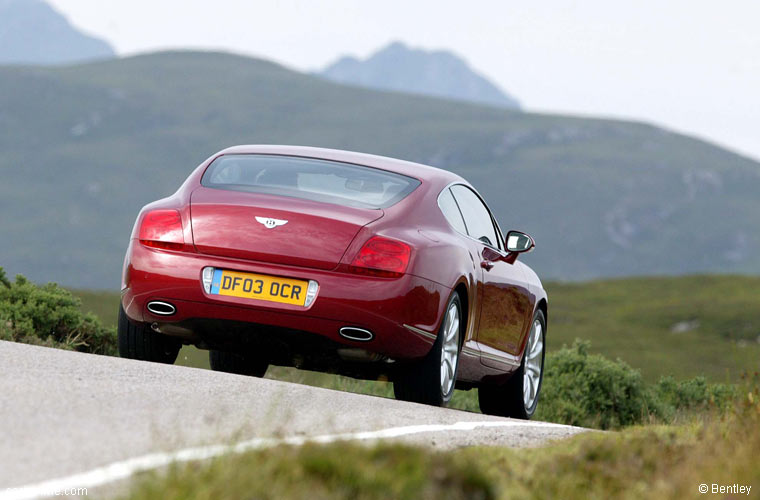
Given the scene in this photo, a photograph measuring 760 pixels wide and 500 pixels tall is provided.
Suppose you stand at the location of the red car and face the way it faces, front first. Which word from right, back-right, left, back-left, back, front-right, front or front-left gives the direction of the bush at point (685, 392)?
front-right

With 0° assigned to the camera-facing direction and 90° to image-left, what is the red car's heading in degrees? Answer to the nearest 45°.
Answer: approximately 180°

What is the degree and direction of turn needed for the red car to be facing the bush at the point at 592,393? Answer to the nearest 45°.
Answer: approximately 45° to its right
